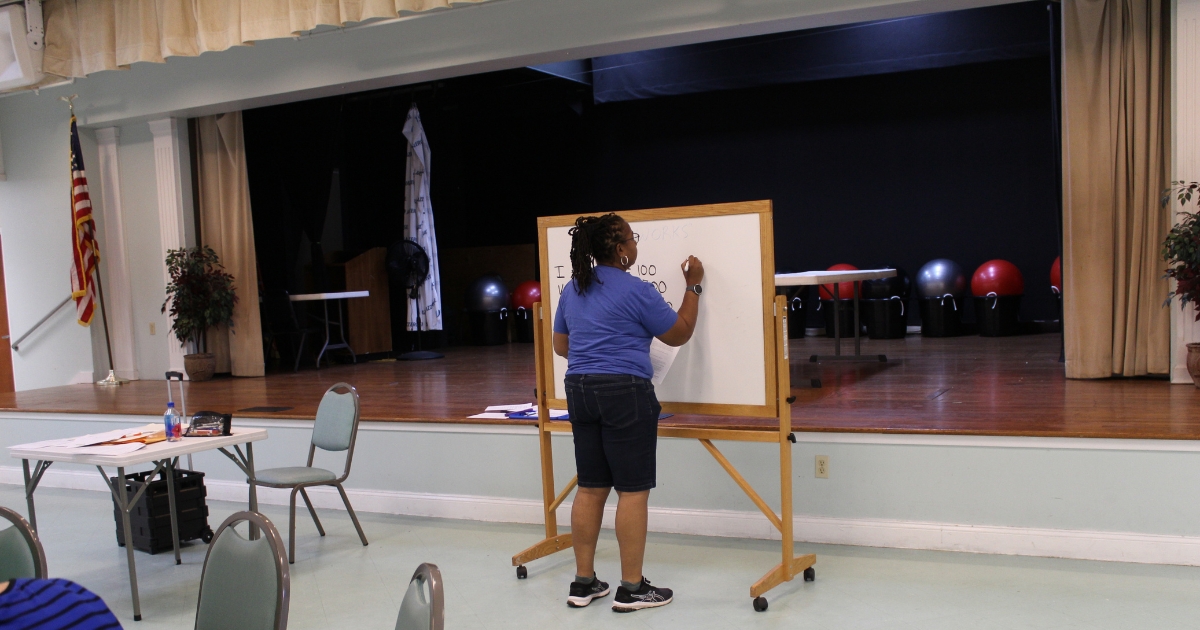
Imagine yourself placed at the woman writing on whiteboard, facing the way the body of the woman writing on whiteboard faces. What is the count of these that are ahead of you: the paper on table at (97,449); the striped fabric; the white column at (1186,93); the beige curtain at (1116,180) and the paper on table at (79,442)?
2

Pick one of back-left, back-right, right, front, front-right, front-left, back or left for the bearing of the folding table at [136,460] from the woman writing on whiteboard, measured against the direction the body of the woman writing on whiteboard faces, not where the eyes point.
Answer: back-left

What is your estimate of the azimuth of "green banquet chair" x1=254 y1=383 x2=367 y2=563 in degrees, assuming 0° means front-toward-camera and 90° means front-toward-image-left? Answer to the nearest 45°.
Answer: approximately 45°

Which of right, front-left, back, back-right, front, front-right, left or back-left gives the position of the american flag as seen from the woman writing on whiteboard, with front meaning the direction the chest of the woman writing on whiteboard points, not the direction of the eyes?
left

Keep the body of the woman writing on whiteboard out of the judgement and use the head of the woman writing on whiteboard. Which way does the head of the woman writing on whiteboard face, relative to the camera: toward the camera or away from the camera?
away from the camera

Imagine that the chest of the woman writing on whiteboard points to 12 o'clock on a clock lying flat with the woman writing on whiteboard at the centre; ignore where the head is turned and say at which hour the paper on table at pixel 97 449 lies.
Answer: The paper on table is roughly at 8 o'clock from the woman writing on whiteboard.

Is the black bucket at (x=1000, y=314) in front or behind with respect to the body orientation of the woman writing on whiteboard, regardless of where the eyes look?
in front

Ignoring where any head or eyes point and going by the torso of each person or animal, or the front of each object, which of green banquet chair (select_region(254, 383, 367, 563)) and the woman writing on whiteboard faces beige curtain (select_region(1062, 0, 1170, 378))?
the woman writing on whiteboard

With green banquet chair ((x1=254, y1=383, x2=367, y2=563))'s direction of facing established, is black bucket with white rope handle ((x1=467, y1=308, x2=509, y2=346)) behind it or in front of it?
behind

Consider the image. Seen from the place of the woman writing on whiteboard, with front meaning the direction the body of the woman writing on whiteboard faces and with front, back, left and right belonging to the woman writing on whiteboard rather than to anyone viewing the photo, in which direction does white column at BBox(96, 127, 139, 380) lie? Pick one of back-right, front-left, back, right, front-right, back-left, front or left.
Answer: left

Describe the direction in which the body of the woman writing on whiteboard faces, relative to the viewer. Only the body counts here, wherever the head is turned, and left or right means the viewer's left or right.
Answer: facing away from the viewer and to the right of the viewer

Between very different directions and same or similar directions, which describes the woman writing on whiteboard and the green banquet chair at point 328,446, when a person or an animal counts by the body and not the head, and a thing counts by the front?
very different directions

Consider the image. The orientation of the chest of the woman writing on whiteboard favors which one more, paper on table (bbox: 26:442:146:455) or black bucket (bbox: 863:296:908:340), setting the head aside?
the black bucket

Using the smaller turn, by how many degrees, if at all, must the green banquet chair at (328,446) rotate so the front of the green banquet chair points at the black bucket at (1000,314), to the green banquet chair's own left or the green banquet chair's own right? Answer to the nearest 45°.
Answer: approximately 135° to the green banquet chair's own left

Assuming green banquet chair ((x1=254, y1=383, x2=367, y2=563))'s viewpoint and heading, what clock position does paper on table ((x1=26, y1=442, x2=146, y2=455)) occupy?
The paper on table is roughly at 1 o'clock from the green banquet chair.
